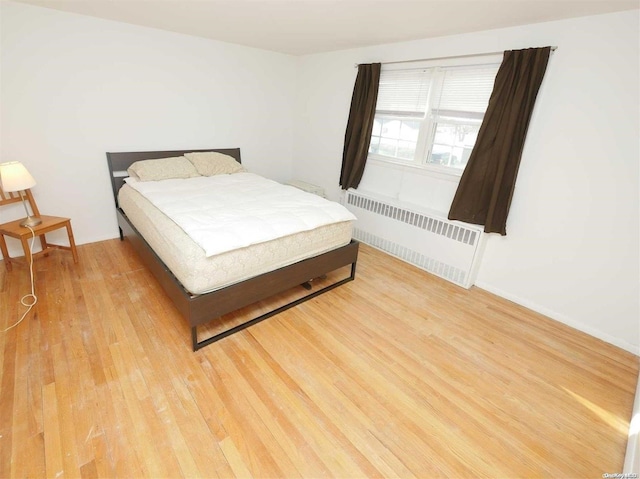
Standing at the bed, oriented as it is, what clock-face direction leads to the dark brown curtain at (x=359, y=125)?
The dark brown curtain is roughly at 9 o'clock from the bed.

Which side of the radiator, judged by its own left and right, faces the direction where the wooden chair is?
front

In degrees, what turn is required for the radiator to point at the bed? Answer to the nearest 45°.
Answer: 0° — it already faces it

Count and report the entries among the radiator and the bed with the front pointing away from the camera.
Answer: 0

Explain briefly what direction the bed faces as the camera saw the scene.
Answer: facing the viewer and to the right of the viewer

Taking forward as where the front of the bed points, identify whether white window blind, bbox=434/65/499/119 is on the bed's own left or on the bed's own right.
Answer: on the bed's own left

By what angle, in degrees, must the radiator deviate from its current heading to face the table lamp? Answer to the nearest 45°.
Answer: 0° — it already faces it
